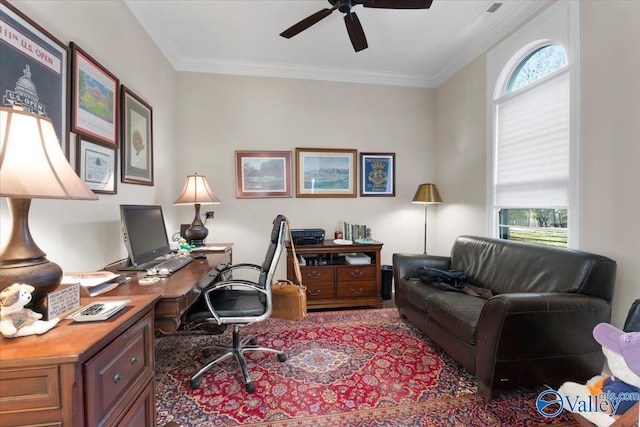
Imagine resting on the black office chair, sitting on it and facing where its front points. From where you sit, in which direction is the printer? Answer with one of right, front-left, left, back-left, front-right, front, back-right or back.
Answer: back-right

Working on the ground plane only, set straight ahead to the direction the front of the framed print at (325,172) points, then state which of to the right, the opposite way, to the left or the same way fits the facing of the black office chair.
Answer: to the right

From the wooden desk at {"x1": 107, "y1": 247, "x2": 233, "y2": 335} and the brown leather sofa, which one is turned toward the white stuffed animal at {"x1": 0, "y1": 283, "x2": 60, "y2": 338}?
the brown leather sofa

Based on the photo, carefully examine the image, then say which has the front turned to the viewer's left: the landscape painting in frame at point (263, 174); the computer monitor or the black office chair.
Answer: the black office chair

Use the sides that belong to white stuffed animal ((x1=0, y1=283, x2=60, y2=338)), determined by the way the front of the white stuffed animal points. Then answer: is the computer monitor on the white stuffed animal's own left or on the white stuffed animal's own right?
on the white stuffed animal's own left

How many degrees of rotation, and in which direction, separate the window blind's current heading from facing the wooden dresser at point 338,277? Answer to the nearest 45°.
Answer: approximately 45° to its right

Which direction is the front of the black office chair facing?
to the viewer's left

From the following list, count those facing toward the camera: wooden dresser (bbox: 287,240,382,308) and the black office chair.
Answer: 1

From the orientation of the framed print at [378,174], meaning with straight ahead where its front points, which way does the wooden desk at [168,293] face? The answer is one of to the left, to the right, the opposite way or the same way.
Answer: to the left

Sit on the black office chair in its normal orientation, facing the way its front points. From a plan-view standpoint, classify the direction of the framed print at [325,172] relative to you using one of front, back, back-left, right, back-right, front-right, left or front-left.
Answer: back-right

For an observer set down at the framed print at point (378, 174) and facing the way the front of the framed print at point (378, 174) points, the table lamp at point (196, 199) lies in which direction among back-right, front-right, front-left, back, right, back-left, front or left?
front-right

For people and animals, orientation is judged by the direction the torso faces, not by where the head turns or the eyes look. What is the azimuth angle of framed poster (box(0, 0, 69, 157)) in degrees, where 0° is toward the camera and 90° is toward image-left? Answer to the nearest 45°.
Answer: approximately 315°

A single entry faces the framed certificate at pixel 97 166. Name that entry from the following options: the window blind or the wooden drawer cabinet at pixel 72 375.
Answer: the window blind

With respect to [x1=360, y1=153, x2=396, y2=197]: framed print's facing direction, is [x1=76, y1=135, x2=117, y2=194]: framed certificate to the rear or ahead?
ahead

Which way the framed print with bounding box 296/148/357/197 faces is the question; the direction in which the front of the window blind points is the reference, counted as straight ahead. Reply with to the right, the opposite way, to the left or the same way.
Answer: to the left
